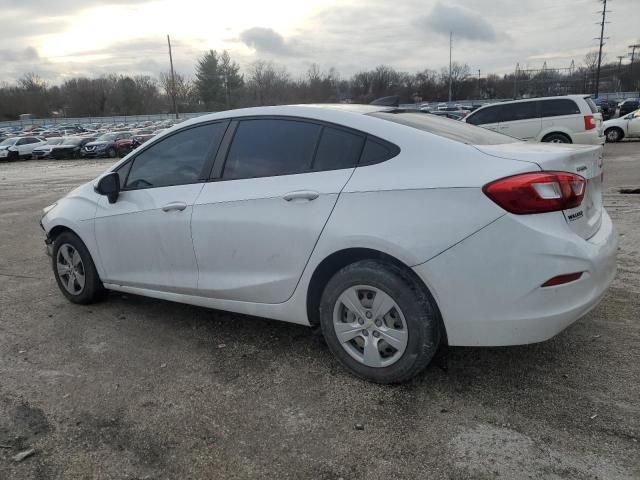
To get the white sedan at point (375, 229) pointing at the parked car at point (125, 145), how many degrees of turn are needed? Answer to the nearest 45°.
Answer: approximately 45° to its right

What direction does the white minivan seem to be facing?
to the viewer's left

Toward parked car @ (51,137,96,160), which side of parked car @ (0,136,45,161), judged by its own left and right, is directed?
left

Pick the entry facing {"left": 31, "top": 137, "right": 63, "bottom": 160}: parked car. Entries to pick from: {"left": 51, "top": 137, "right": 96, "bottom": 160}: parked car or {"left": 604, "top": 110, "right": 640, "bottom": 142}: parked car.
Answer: {"left": 604, "top": 110, "right": 640, "bottom": 142}: parked car

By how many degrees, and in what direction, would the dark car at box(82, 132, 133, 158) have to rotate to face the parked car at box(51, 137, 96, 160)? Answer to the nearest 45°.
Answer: approximately 90° to its right

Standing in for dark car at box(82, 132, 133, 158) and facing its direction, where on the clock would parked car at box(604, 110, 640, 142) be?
The parked car is roughly at 9 o'clock from the dark car.

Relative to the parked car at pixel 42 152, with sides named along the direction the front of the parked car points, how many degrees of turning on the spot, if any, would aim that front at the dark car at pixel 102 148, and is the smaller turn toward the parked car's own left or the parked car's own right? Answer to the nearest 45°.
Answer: approximately 90° to the parked car's own left

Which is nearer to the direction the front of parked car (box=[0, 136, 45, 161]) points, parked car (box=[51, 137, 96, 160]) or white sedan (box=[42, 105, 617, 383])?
the white sedan

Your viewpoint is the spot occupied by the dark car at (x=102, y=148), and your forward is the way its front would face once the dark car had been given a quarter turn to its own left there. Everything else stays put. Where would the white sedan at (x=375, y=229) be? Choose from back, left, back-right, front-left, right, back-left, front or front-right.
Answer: front-right

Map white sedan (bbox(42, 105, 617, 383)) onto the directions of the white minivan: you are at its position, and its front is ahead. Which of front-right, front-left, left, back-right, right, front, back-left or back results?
left

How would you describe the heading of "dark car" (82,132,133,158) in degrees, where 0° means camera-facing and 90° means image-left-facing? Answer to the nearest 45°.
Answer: approximately 45°

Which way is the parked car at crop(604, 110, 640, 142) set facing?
to the viewer's left

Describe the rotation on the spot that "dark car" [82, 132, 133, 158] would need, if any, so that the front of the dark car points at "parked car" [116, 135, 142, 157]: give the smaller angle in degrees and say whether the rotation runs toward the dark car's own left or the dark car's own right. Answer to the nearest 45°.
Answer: approximately 90° to the dark car's own left

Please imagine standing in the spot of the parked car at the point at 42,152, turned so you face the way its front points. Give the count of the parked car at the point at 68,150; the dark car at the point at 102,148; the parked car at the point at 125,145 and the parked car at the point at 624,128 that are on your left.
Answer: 4

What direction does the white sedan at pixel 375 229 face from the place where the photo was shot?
facing away from the viewer and to the left of the viewer

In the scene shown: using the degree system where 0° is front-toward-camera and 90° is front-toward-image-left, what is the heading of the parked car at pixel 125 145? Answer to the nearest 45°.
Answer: approximately 45°

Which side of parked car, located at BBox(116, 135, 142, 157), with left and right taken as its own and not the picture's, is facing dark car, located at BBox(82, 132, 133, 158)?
right

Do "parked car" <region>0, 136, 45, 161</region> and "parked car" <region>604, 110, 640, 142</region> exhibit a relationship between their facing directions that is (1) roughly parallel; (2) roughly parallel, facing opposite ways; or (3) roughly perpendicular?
roughly perpendicular
